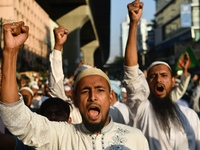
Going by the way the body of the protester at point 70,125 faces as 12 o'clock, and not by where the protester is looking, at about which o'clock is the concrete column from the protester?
The concrete column is roughly at 6 o'clock from the protester.

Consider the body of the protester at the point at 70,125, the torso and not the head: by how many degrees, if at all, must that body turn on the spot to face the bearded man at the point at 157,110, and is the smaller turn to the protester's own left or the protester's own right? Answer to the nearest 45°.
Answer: approximately 135° to the protester's own left

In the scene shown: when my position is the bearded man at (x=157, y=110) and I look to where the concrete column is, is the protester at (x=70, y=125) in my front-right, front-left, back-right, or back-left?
back-left

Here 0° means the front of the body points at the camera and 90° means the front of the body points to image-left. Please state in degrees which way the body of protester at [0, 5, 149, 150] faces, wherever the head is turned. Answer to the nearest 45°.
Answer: approximately 0°
